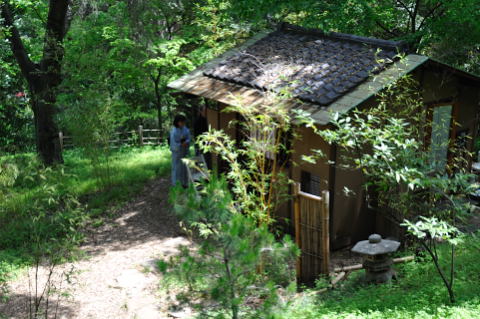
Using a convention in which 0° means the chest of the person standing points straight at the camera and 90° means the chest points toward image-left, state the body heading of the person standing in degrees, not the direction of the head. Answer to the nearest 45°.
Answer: approximately 315°

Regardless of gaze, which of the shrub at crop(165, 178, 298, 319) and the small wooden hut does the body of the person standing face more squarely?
the small wooden hut

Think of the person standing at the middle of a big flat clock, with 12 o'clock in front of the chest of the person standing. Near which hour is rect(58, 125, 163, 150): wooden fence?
The wooden fence is roughly at 7 o'clock from the person standing.

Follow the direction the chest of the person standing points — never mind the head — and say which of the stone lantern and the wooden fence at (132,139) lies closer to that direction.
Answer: the stone lantern

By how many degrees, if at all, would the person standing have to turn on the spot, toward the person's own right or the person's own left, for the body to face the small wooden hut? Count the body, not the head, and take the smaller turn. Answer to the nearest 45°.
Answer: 0° — they already face it

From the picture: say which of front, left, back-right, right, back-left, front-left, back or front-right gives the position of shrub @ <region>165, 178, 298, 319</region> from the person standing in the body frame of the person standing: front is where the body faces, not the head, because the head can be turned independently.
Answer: front-right
